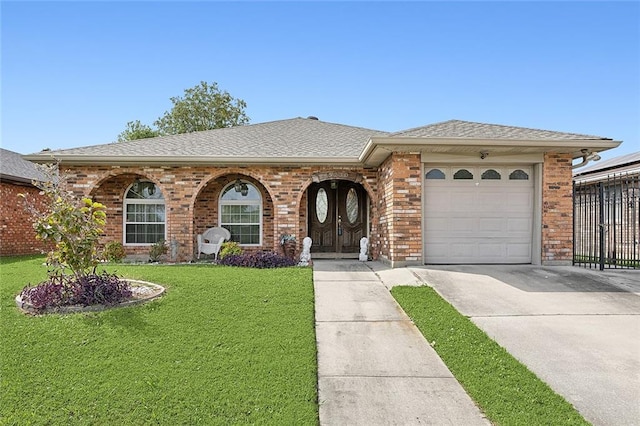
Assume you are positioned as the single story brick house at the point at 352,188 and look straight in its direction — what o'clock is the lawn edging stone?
The lawn edging stone is roughly at 1 o'clock from the single story brick house.

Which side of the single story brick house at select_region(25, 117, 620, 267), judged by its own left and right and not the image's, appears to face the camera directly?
front

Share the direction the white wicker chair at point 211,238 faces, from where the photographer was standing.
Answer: facing the viewer and to the left of the viewer

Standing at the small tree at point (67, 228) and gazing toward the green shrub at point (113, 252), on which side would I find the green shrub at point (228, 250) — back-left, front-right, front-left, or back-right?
front-right

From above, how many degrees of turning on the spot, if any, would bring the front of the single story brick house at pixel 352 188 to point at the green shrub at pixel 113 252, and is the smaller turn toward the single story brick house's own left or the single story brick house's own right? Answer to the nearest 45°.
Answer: approximately 90° to the single story brick house's own right

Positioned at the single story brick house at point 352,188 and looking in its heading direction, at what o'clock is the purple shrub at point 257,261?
The purple shrub is roughly at 2 o'clock from the single story brick house.

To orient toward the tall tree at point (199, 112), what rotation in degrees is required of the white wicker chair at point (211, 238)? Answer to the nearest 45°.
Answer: approximately 135° to its right

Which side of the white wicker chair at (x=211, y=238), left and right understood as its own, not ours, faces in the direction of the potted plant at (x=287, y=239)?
left

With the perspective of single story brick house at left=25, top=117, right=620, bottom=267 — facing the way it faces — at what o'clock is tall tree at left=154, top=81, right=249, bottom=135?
The tall tree is roughly at 5 o'clock from the single story brick house.

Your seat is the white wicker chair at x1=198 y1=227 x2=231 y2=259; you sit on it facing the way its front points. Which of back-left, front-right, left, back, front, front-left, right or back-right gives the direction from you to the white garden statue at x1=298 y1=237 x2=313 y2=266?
left

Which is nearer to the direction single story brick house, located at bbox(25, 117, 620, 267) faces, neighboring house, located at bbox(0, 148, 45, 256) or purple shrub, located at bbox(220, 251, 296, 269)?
the purple shrub

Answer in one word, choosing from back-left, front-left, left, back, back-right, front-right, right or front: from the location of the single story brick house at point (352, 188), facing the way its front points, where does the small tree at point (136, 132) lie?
back-right

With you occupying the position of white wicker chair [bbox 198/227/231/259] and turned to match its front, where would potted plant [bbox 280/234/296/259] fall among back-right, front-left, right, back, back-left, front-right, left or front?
left
